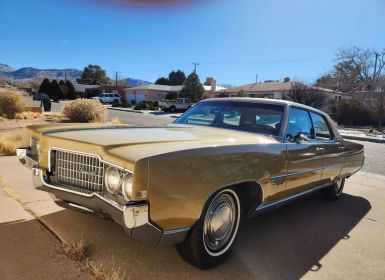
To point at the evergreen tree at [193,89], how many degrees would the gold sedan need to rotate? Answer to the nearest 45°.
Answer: approximately 135° to its right

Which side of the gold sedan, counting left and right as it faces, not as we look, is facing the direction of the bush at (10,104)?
right

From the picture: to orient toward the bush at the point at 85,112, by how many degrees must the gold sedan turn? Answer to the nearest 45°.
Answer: approximately 135° to its right

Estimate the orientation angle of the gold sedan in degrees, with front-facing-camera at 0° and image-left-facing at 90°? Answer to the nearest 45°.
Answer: approximately 45°

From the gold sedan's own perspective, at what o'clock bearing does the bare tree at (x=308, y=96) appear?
The bare tree is roughly at 5 o'clock from the gold sedan.

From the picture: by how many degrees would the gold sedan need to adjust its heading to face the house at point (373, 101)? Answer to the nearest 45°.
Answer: approximately 180°

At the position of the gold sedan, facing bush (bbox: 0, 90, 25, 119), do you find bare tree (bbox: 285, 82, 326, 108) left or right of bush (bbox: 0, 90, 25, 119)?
right

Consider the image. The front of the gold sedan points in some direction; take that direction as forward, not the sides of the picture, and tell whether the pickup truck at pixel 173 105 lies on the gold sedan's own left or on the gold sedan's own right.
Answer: on the gold sedan's own right
